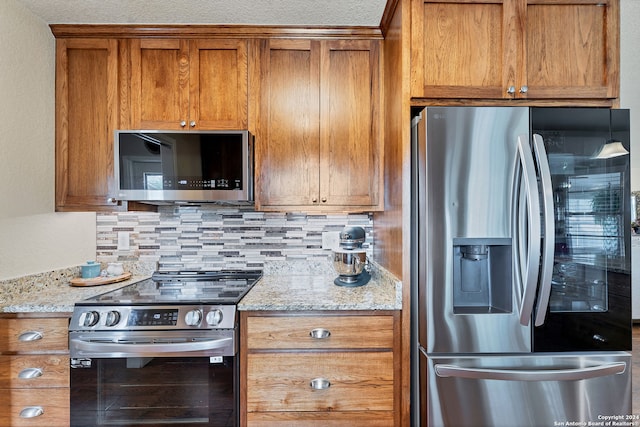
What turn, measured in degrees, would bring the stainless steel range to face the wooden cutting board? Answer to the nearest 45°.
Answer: approximately 135° to its right

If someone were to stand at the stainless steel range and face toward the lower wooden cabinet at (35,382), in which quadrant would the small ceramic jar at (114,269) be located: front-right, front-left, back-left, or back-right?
front-right

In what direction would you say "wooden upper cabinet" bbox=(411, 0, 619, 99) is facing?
toward the camera

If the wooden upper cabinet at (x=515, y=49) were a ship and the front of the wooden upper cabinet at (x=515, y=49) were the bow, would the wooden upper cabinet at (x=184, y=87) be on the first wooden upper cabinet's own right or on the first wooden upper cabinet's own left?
on the first wooden upper cabinet's own right

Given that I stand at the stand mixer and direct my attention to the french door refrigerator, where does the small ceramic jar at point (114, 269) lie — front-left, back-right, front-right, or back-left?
back-right

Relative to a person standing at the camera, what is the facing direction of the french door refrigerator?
facing the viewer

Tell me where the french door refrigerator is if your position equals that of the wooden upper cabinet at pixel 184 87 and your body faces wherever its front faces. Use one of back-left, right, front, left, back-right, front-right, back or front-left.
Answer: front-left

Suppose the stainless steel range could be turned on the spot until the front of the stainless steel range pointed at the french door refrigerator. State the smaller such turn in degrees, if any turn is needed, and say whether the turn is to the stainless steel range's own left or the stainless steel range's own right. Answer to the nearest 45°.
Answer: approximately 45° to the stainless steel range's own left

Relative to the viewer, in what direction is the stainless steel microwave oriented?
toward the camera

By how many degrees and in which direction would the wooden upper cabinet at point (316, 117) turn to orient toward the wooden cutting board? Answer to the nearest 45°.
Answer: approximately 90° to its right

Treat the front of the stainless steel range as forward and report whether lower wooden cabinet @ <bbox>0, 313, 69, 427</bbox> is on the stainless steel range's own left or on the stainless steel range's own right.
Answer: on the stainless steel range's own right

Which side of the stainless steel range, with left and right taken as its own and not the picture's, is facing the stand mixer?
left
